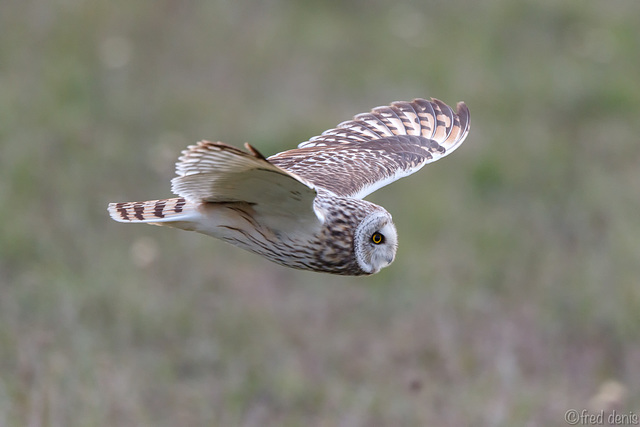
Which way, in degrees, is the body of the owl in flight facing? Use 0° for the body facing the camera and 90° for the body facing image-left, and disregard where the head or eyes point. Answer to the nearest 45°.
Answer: approximately 270°
